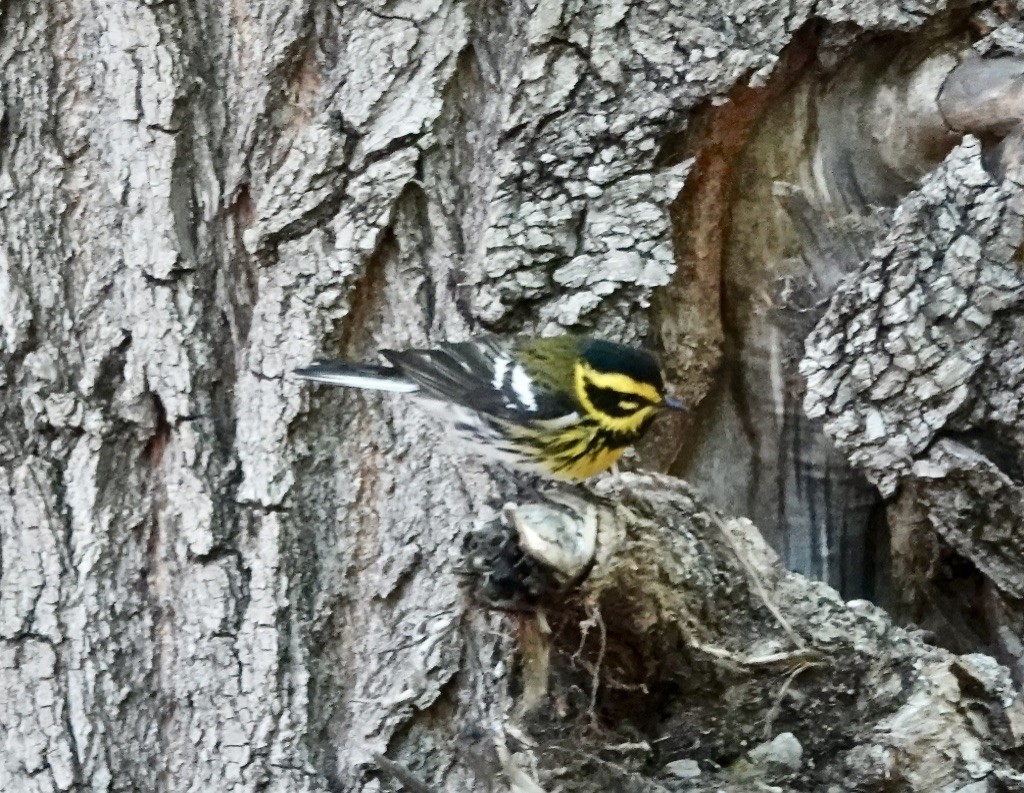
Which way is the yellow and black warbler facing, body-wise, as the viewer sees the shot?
to the viewer's right
